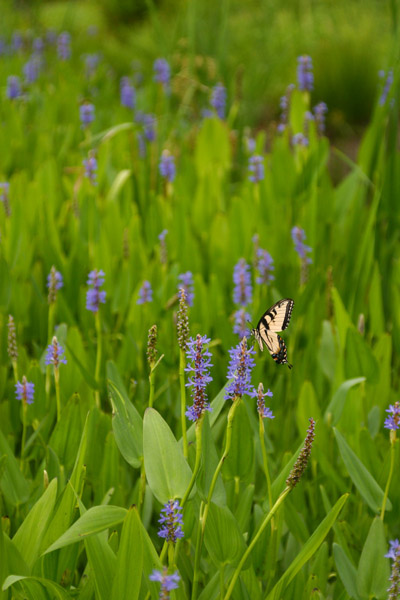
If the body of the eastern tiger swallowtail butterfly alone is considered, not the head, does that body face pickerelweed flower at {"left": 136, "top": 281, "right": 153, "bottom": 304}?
no
